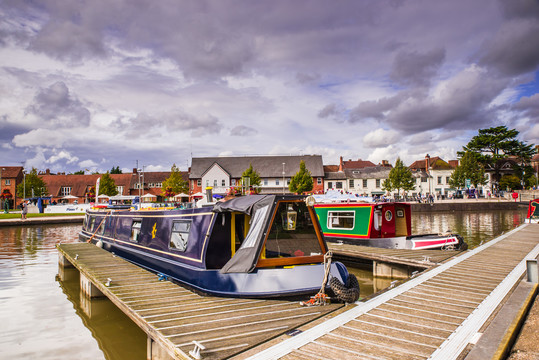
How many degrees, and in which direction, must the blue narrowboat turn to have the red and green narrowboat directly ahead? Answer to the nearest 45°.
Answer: approximately 90° to its left

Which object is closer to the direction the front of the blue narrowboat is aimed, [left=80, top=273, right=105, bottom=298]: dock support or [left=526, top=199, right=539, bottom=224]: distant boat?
the distant boat

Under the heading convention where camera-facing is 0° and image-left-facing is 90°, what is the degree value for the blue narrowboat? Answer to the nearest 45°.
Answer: approximately 315°

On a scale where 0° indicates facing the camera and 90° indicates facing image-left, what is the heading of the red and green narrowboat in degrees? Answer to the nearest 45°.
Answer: approximately 315°

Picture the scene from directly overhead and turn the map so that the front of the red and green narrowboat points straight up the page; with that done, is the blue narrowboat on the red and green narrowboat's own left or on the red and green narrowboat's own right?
on the red and green narrowboat's own right

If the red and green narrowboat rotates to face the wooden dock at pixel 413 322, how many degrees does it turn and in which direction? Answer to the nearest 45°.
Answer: approximately 45° to its right
